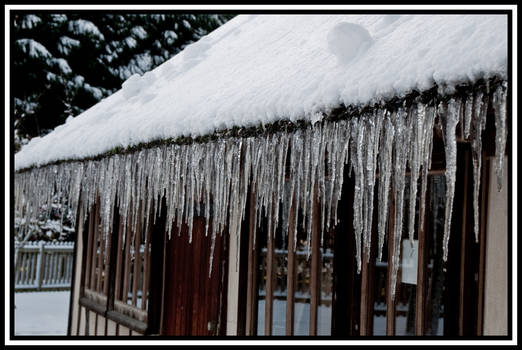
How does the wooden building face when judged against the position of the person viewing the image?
facing the viewer and to the left of the viewer

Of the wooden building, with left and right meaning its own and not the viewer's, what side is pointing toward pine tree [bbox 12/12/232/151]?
right

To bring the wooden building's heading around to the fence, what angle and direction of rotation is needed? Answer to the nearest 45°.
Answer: approximately 90° to its right
